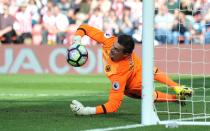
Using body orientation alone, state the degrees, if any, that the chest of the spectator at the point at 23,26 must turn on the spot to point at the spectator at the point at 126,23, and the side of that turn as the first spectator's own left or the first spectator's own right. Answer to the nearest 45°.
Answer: approximately 90° to the first spectator's own left

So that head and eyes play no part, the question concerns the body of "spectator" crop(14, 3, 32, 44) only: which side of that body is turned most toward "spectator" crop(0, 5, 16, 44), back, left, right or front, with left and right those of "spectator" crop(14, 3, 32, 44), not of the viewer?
right

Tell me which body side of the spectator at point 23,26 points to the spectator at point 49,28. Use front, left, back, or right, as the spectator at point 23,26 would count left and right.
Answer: left

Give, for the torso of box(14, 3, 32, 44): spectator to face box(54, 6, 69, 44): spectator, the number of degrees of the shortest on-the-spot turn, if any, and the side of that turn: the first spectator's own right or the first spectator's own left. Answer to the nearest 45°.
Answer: approximately 90° to the first spectator's own left

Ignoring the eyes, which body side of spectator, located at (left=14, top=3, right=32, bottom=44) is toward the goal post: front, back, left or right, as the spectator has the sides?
front

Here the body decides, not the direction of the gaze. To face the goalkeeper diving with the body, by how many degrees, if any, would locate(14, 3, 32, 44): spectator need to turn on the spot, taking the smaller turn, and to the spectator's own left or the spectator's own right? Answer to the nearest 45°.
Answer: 0° — they already face them

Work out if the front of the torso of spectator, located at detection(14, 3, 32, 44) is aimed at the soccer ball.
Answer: yes

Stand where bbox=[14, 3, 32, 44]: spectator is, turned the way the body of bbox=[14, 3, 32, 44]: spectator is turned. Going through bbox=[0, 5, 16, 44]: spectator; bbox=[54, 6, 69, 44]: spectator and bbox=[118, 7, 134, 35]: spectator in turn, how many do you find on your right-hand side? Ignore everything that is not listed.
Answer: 1

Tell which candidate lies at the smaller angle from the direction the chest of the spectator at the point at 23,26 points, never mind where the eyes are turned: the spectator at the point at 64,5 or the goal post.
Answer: the goal post

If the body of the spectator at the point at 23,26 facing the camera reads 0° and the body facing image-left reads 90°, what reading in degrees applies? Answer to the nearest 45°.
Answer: approximately 0°
